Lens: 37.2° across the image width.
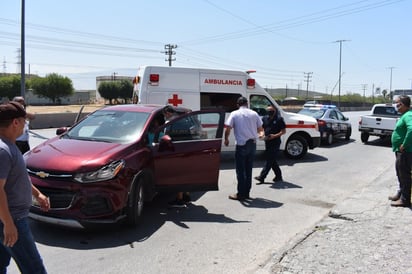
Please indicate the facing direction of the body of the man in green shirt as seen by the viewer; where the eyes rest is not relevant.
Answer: to the viewer's left

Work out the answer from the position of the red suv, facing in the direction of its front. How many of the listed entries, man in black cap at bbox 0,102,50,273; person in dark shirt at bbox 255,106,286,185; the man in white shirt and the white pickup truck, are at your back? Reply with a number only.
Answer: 3

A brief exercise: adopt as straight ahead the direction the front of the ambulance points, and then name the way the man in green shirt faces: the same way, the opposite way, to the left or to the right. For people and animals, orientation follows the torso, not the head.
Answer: the opposite way

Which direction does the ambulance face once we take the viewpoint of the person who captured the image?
facing to the right of the viewer

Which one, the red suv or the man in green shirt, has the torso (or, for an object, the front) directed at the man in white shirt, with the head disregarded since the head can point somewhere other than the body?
the man in green shirt

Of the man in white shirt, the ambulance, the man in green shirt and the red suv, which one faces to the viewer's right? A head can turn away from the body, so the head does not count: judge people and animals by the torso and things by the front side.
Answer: the ambulance

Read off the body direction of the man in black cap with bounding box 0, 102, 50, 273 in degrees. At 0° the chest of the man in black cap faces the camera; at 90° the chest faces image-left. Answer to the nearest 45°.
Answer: approximately 270°

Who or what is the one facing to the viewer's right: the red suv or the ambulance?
the ambulance

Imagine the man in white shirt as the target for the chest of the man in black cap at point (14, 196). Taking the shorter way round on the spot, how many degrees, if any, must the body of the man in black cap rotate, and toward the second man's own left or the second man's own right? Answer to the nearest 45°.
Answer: approximately 45° to the second man's own left

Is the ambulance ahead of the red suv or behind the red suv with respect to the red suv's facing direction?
behind

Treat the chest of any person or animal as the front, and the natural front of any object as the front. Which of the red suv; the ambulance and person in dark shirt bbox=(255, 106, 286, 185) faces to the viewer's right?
the ambulance

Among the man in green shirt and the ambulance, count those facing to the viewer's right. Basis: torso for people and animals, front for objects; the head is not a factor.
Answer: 1

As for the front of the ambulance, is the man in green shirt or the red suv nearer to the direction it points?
the man in green shirt

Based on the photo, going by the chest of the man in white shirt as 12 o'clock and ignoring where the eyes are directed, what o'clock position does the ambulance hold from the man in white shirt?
The ambulance is roughly at 1 o'clock from the man in white shirt.

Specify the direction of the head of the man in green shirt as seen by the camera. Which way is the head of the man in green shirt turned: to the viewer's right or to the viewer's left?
to the viewer's left
